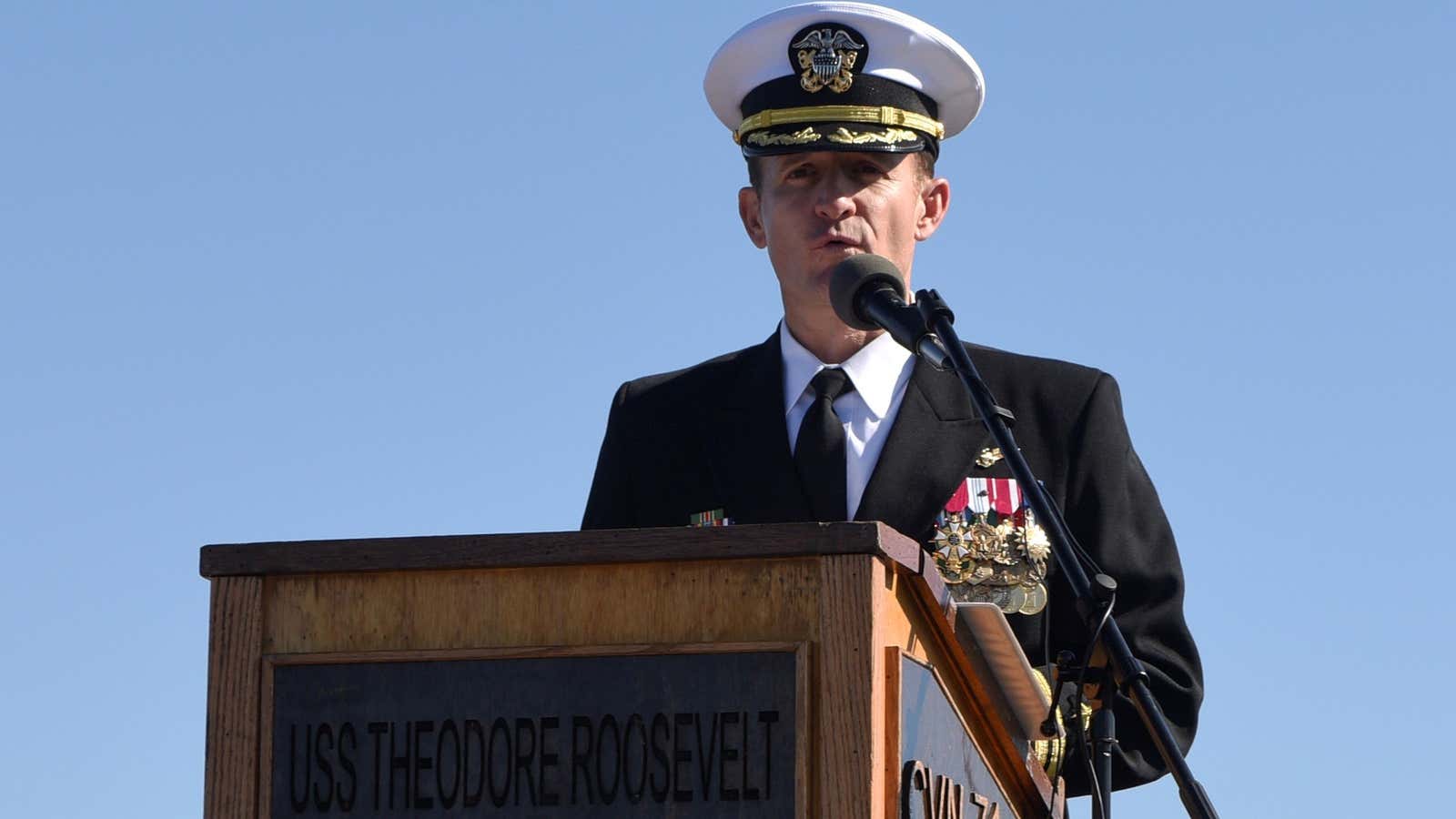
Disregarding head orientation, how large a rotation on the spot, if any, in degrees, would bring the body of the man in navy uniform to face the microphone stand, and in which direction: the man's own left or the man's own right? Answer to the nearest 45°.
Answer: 0° — they already face it

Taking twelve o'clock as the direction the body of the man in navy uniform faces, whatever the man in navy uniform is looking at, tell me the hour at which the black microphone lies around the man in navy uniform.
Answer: The black microphone is roughly at 12 o'clock from the man in navy uniform.

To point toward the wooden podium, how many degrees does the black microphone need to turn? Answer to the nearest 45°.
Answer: approximately 135° to its left

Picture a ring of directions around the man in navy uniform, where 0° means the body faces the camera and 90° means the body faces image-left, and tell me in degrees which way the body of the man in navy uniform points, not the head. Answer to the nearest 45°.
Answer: approximately 0°

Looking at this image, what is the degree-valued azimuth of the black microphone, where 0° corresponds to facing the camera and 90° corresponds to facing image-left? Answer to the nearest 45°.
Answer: approximately 135°

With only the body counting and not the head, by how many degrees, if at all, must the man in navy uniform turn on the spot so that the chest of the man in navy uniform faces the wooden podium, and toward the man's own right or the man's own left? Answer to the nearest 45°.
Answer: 0° — they already face it

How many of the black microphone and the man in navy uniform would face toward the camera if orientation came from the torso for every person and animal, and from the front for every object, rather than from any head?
1
